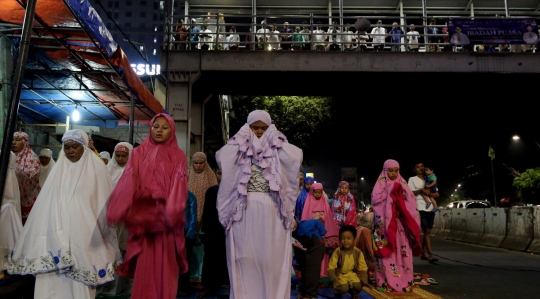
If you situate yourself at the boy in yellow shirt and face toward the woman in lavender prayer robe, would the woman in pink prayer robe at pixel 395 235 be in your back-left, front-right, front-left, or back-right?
back-left

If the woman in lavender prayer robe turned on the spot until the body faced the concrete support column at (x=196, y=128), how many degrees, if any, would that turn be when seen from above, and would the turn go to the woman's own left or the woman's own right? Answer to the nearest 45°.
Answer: approximately 180°

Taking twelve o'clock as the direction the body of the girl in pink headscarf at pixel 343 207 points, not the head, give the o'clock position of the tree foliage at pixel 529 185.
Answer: The tree foliage is roughly at 7 o'clock from the girl in pink headscarf.

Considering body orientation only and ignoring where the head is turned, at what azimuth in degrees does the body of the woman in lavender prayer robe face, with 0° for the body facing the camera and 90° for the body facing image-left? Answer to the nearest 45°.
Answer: approximately 0°

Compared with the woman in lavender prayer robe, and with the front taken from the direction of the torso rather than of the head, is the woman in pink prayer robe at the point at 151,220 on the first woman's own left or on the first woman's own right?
on the first woman's own right
